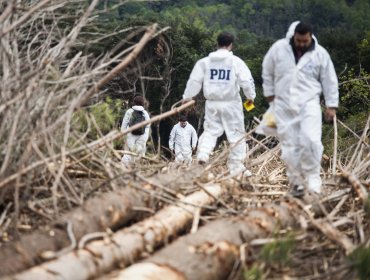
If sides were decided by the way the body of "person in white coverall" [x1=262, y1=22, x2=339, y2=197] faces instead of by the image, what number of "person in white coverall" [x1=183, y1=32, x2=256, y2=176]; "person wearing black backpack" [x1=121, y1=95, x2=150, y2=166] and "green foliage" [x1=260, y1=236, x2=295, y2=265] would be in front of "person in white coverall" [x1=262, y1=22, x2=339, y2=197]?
1

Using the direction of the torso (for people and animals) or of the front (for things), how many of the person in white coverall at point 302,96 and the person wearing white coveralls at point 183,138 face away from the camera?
0

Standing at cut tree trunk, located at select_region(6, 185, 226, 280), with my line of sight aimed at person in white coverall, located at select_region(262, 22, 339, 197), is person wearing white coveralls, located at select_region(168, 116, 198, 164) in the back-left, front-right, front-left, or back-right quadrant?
front-left

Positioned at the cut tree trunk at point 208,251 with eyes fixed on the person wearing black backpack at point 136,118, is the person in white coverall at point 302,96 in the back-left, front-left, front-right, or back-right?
front-right

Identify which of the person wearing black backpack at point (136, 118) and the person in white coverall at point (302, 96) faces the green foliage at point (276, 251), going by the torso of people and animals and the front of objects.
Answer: the person in white coverall

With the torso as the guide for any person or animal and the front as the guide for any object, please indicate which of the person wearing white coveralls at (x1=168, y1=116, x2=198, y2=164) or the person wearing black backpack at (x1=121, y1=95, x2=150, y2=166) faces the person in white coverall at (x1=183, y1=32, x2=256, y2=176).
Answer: the person wearing white coveralls at (x1=168, y1=116, x2=198, y2=164)

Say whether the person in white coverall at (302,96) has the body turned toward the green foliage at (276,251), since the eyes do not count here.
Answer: yes

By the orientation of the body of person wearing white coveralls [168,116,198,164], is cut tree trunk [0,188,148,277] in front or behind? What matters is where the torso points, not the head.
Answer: in front

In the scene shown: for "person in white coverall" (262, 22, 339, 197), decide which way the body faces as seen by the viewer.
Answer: toward the camera

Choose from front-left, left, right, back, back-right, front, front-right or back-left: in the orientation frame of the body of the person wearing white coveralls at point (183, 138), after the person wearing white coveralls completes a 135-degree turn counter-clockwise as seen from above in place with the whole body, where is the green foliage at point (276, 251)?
back-right

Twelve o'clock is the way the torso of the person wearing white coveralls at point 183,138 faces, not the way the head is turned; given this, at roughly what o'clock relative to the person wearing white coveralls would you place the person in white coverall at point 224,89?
The person in white coverall is roughly at 12 o'clock from the person wearing white coveralls.
